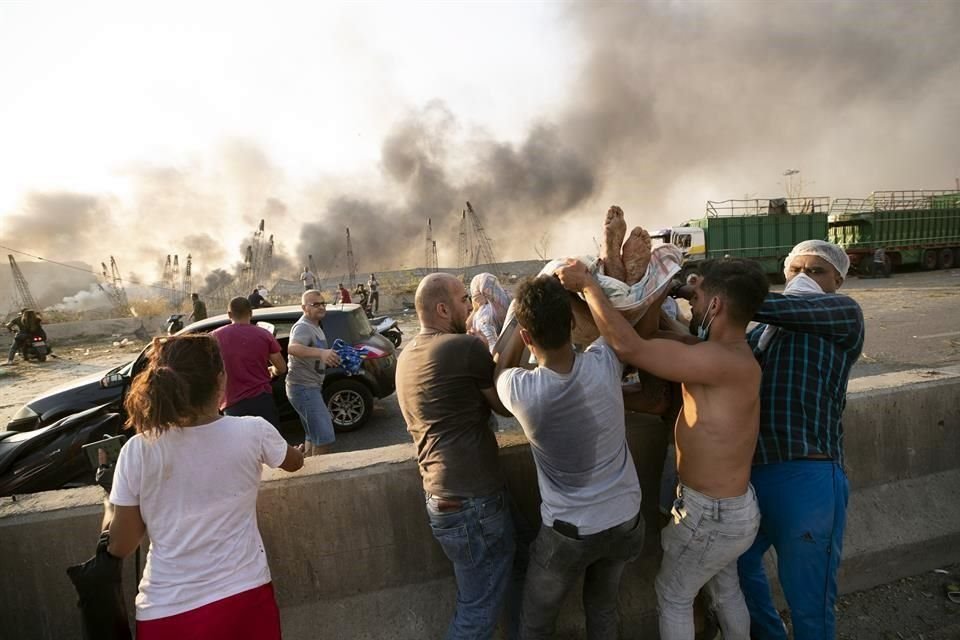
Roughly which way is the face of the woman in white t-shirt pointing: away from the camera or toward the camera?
away from the camera

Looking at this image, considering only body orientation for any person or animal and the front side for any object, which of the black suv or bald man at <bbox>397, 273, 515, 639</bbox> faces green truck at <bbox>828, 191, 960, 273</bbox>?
the bald man

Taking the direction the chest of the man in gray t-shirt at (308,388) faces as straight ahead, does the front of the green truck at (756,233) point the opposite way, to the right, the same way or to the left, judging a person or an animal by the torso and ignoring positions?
the opposite way

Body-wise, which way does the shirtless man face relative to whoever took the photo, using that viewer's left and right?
facing away from the viewer and to the left of the viewer

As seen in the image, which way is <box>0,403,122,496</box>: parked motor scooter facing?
to the viewer's left

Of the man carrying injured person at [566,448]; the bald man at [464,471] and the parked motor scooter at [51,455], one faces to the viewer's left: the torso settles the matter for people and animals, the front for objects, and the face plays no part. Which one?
the parked motor scooter

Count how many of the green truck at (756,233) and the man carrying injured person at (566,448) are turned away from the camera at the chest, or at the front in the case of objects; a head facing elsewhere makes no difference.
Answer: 1

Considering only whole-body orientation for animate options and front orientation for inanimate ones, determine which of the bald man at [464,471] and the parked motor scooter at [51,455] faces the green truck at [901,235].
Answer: the bald man

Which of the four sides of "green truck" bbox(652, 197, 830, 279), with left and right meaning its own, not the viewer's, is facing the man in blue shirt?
left

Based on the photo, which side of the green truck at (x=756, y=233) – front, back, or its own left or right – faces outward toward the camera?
left

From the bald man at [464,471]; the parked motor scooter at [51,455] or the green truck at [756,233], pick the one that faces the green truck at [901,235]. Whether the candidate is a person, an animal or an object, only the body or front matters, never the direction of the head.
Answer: the bald man

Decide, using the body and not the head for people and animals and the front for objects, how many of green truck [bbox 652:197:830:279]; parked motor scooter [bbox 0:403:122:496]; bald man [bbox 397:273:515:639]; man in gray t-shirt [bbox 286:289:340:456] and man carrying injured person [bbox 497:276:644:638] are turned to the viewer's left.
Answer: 2

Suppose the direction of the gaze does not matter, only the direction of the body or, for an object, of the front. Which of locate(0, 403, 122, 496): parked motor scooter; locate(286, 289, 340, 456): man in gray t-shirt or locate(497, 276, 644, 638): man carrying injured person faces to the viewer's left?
the parked motor scooter

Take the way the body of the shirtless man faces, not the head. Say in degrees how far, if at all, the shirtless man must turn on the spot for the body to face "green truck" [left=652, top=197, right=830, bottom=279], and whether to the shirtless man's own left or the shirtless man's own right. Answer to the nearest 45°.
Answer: approximately 45° to the shirtless man's own right

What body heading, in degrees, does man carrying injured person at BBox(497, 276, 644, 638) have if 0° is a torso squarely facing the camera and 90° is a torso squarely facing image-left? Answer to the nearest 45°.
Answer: approximately 180°

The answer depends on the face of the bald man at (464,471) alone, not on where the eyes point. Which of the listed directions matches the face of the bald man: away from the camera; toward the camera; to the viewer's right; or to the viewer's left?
to the viewer's right
